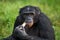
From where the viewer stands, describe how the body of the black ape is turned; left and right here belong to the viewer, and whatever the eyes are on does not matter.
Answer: facing the viewer and to the left of the viewer
